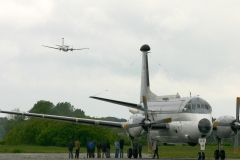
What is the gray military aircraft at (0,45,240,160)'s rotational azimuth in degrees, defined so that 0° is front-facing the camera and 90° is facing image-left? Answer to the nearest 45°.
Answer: approximately 0°
